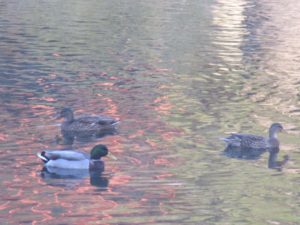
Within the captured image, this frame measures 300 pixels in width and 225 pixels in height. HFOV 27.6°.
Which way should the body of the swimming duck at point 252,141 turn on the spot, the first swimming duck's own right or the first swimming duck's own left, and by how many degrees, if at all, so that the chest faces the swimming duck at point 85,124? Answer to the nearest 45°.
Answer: approximately 180°

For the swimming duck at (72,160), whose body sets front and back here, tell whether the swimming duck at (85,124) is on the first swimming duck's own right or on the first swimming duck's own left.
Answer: on the first swimming duck's own left

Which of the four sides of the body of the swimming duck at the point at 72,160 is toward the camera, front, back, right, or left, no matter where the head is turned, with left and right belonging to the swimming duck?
right

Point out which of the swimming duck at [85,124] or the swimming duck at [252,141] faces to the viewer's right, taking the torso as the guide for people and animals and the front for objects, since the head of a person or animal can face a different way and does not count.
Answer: the swimming duck at [252,141]

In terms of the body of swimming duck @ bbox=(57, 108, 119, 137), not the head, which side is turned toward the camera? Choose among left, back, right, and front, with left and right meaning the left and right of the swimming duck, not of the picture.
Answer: left

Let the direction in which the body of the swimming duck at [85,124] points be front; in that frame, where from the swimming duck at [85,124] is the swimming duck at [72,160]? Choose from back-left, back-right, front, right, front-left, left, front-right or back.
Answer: left

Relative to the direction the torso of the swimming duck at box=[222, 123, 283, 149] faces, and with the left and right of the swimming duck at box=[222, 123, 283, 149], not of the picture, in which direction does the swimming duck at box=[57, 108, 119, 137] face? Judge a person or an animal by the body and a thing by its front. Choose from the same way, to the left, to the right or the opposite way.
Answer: the opposite way

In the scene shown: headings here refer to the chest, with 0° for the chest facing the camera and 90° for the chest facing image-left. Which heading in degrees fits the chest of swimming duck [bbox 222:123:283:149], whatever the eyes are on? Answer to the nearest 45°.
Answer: approximately 270°

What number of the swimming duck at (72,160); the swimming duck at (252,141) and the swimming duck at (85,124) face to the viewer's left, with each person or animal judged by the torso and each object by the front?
1

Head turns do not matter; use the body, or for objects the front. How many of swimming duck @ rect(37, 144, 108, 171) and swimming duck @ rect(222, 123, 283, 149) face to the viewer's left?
0

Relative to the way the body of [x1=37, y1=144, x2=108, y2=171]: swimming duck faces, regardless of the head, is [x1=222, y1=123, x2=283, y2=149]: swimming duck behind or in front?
in front
